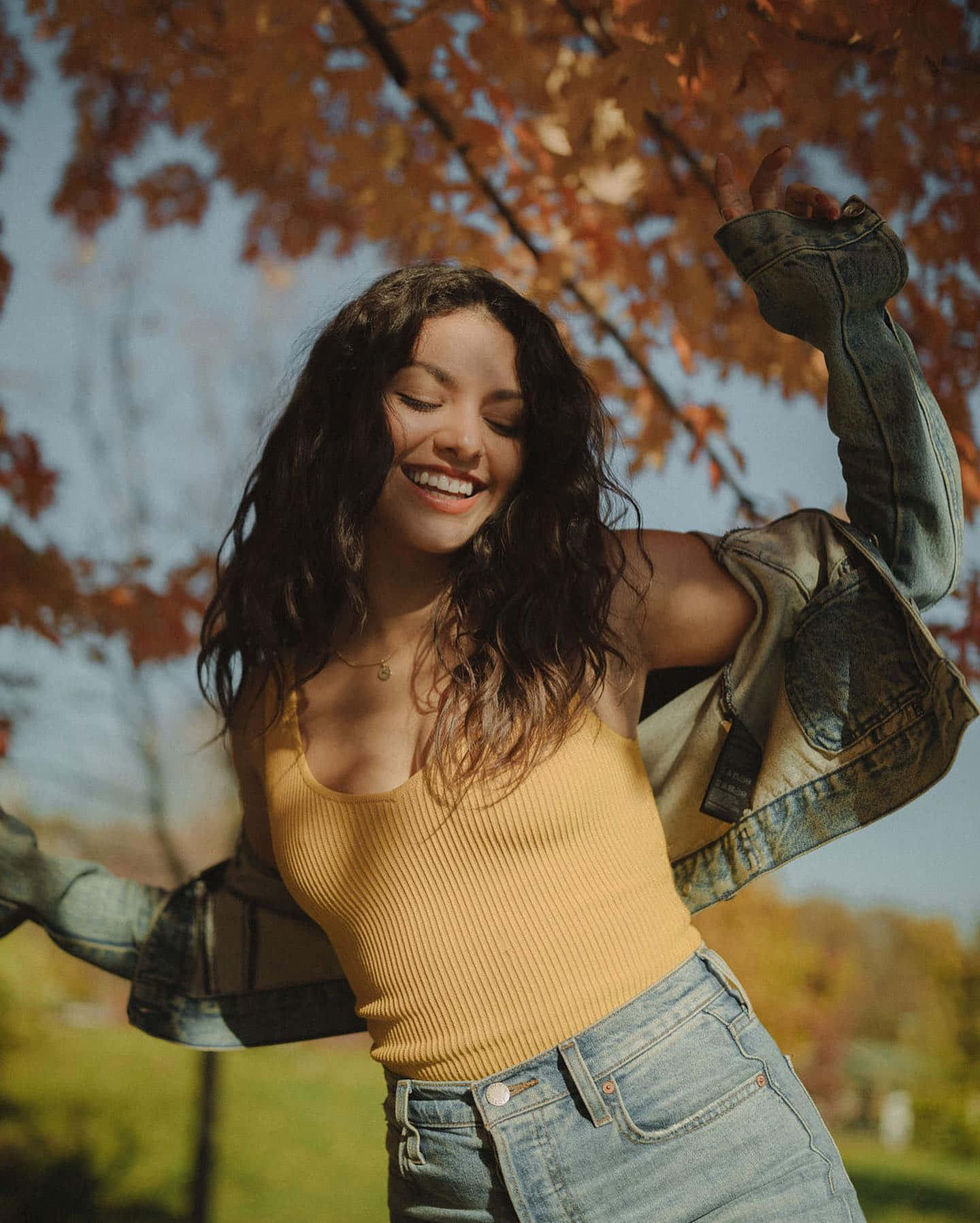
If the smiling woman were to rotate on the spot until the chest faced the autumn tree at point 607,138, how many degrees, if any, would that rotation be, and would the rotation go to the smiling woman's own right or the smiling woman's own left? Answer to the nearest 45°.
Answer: approximately 135° to the smiling woman's own right

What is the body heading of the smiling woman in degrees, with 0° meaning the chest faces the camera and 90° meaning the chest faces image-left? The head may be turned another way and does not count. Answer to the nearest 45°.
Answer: approximately 45°
